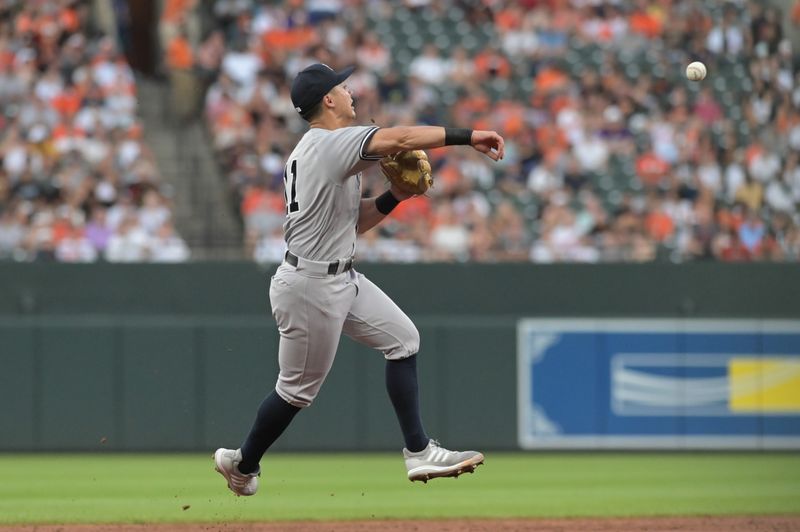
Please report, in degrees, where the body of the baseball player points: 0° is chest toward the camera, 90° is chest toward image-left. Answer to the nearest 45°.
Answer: approximately 270°

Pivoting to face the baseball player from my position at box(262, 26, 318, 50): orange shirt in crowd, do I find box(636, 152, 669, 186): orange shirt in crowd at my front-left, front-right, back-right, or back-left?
front-left

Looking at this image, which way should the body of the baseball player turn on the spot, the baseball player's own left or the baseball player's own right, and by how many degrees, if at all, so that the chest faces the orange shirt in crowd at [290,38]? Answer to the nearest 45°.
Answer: approximately 90° to the baseball player's own left

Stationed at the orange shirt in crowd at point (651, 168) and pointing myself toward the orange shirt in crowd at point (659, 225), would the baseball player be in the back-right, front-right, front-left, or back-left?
front-right

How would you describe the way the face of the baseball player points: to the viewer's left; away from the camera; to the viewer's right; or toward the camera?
to the viewer's right

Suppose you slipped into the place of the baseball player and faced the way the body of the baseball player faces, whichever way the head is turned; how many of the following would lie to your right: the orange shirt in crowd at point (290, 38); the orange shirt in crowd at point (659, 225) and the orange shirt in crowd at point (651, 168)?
0

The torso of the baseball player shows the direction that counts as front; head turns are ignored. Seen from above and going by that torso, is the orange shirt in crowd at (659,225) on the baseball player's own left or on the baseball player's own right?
on the baseball player's own left

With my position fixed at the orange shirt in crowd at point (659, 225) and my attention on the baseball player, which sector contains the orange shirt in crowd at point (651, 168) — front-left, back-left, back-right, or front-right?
back-right

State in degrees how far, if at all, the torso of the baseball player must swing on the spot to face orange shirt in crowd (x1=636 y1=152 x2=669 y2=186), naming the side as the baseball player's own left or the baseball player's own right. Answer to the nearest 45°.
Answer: approximately 45° to the baseball player's own left

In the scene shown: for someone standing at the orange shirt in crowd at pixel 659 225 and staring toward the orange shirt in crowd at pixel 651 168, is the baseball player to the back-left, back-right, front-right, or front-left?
back-left
